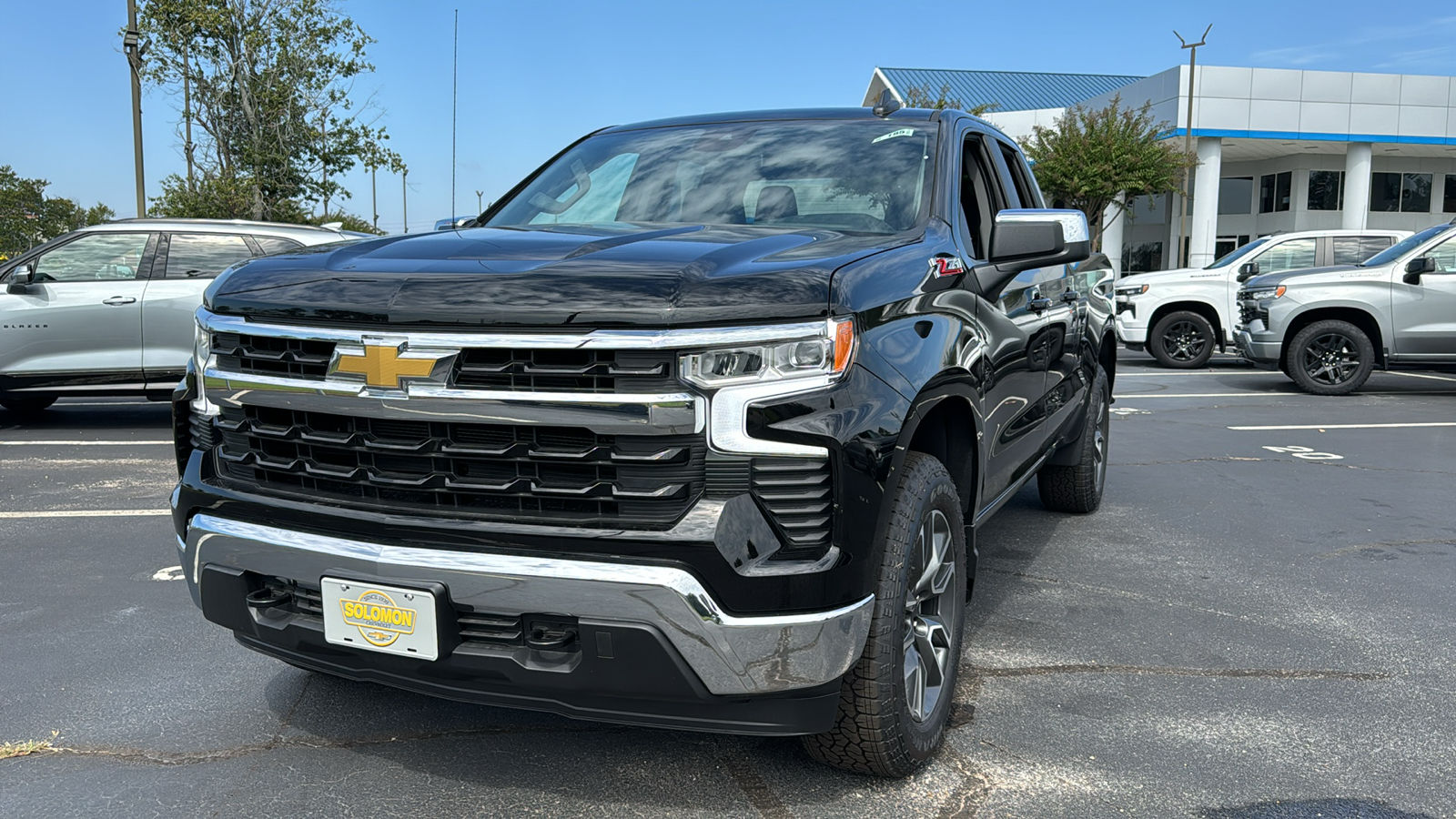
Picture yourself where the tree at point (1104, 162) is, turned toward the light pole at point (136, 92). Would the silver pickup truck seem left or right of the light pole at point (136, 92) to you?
left

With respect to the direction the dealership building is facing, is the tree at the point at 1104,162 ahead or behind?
ahead

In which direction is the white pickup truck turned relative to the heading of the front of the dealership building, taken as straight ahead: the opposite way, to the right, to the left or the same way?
to the right

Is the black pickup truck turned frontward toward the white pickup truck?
no

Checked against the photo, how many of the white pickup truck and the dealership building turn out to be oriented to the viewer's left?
1

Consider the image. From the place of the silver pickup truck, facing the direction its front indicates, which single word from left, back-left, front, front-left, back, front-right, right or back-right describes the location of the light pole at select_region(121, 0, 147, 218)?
front

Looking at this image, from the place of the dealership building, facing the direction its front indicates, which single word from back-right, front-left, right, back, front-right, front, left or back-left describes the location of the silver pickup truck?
front

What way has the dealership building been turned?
toward the camera

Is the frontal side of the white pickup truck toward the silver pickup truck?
no

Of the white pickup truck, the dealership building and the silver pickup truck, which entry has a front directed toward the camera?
the dealership building

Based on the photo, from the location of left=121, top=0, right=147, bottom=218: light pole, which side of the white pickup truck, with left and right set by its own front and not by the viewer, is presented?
front

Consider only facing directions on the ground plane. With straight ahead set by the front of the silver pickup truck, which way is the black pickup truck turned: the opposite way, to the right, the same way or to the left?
to the left

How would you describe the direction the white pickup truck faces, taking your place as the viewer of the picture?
facing to the left of the viewer

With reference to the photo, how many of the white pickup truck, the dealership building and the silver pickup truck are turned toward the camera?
1

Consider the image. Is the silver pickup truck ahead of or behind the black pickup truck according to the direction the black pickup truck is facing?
behind

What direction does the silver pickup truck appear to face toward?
to the viewer's left

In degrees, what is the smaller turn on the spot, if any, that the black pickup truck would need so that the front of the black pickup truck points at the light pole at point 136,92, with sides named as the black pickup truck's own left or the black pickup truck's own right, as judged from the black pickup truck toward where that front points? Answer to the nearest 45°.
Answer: approximately 90° to the black pickup truck's own right

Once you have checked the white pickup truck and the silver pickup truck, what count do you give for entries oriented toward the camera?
0
